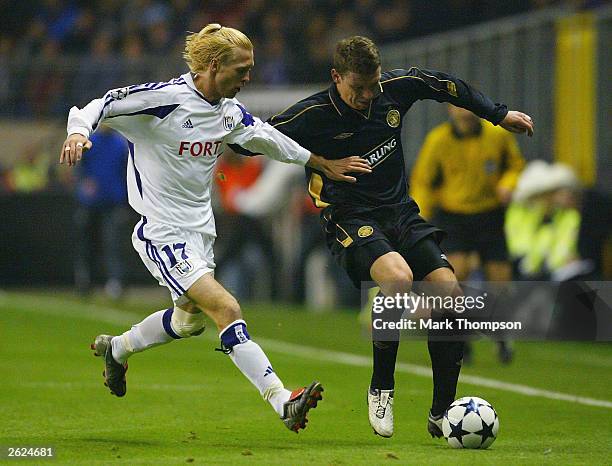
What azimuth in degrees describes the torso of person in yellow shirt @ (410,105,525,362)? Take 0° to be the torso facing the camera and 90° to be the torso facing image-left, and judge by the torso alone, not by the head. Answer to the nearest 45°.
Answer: approximately 0°

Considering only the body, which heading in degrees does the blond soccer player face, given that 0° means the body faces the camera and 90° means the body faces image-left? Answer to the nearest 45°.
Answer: approximately 315°

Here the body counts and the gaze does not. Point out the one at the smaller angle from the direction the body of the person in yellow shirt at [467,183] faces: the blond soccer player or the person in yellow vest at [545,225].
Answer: the blond soccer player

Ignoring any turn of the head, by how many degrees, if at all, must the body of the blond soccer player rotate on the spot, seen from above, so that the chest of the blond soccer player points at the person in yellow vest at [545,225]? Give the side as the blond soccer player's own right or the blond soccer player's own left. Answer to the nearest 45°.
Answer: approximately 90° to the blond soccer player's own left

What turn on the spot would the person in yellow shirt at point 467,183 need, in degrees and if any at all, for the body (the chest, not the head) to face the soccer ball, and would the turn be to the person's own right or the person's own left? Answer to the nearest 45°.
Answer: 0° — they already face it

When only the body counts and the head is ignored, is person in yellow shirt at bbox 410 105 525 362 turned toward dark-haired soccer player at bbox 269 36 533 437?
yes

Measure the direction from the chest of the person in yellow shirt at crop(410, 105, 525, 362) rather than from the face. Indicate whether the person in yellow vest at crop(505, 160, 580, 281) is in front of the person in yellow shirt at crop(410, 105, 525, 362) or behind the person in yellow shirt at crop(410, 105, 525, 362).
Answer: behind

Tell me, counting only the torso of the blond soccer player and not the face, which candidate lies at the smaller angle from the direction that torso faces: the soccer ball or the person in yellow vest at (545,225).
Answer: the soccer ball

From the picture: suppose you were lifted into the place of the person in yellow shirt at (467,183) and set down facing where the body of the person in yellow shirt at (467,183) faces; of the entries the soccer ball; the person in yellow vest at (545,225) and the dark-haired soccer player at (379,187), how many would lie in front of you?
2
